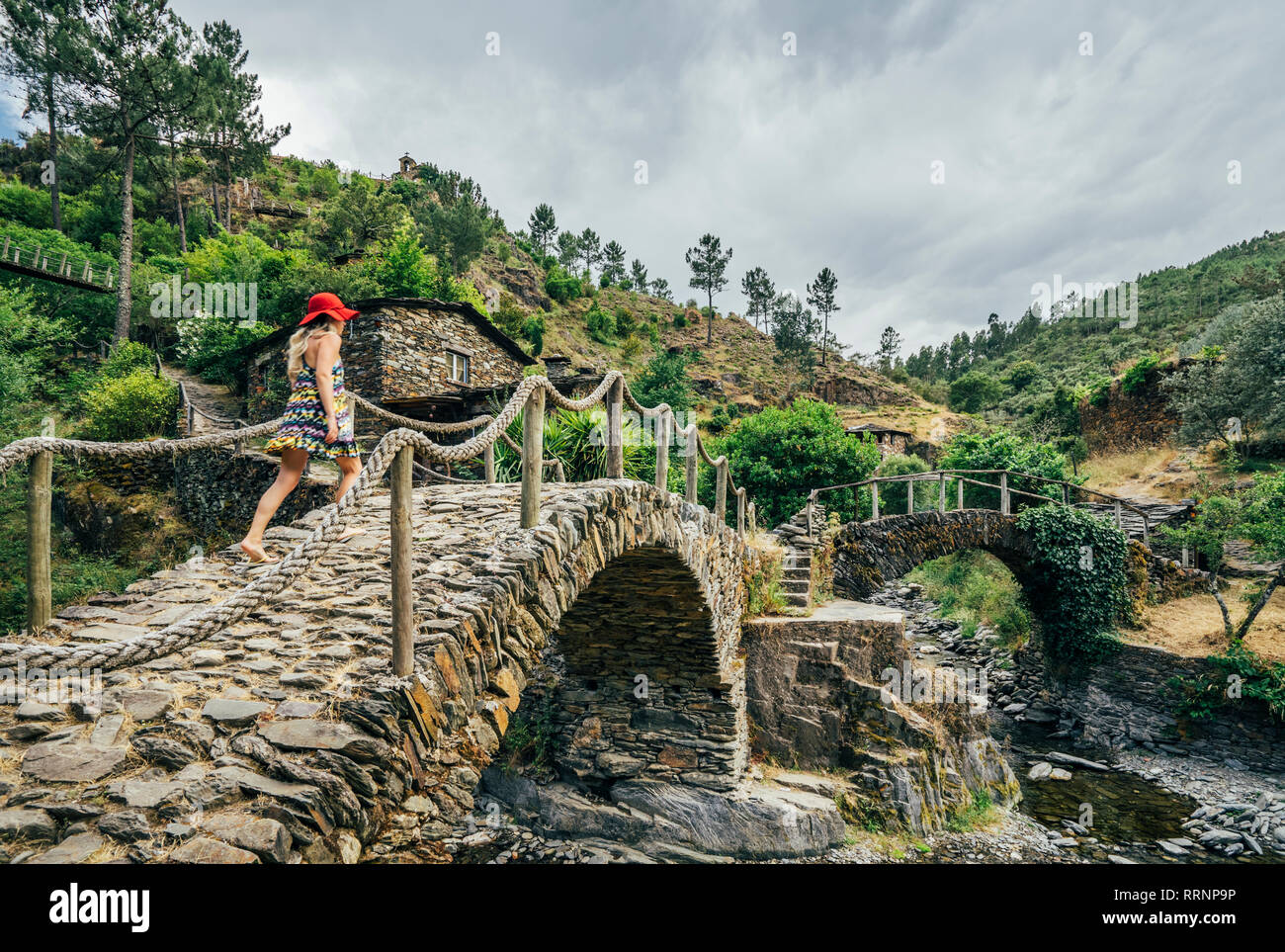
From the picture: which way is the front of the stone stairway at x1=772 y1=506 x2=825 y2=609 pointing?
toward the camera

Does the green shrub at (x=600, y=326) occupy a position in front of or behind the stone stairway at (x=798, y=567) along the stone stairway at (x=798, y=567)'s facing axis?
behind

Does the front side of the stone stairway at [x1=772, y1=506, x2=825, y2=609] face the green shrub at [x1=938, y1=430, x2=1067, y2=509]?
no

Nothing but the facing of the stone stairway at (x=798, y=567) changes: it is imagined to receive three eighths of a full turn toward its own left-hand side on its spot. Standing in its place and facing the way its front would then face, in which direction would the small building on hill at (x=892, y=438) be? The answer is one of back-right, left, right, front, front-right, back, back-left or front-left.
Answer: front-left

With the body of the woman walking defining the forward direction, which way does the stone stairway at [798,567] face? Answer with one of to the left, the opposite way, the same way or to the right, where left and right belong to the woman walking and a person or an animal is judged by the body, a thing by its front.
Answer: the opposite way

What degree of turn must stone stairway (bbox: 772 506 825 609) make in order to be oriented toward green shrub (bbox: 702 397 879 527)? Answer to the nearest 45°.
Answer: approximately 180°

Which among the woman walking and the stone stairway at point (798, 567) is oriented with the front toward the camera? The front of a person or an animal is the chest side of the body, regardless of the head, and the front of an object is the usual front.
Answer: the stone stairway

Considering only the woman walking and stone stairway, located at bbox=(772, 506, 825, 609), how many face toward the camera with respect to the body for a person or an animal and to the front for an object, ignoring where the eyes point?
1

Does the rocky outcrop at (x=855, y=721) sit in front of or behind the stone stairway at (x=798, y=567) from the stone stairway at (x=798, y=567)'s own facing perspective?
in front

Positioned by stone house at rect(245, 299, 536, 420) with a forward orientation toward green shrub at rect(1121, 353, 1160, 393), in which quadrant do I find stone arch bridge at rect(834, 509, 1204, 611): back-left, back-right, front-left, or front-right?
front-right
